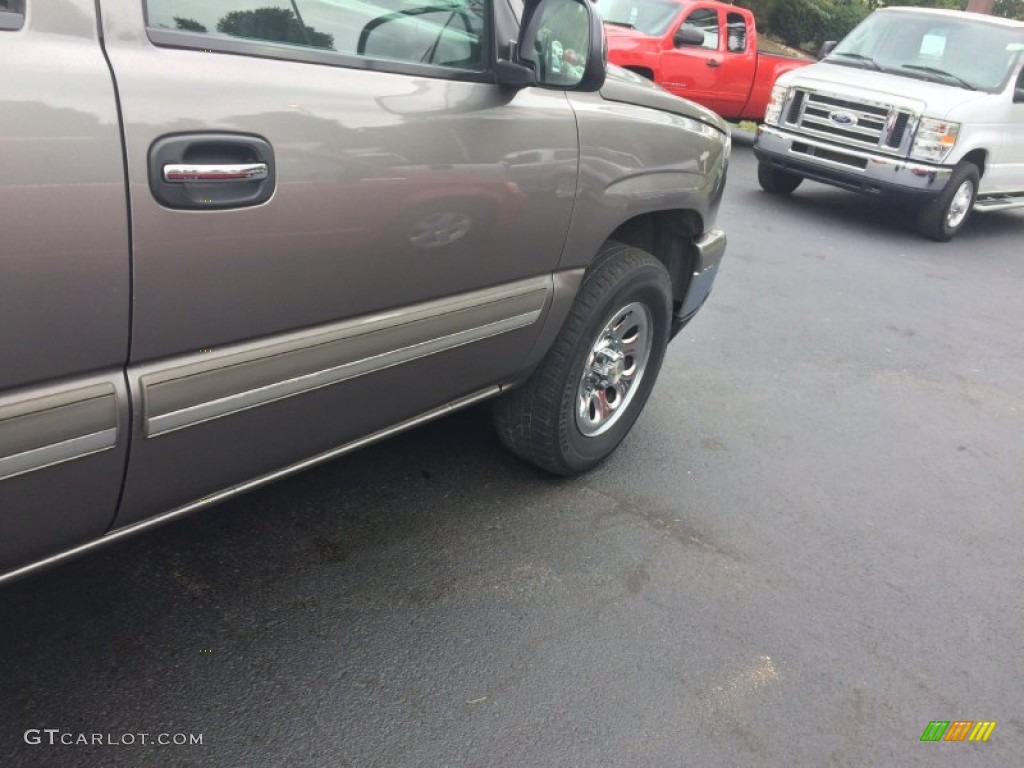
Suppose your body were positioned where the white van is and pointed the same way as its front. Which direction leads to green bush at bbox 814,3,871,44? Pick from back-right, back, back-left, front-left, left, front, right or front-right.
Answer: back-right

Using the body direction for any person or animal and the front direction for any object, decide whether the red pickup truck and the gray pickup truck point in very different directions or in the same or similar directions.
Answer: very different directions

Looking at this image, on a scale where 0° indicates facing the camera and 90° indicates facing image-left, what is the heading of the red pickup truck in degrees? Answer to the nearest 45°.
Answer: approximately 45°

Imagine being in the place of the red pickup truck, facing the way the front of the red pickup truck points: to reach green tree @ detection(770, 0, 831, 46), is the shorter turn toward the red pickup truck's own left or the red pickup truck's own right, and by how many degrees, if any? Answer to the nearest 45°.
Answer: approximately 135° to the red pickup truck's own right

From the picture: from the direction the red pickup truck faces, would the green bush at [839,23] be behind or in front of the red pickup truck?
behind

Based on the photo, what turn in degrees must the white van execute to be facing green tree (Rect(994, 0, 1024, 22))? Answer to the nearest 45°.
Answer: approximately 135° to its right

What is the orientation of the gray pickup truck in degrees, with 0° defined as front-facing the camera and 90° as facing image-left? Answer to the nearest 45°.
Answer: approximately 225°

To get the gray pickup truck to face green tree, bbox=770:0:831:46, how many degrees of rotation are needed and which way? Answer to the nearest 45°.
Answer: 0° — it already faces it

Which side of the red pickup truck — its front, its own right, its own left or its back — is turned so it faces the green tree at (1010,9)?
back
